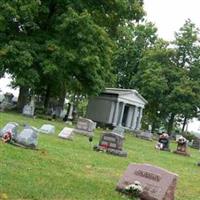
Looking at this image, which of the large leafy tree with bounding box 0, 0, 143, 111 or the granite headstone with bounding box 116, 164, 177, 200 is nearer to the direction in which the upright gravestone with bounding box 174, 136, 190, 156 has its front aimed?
the granite headstone

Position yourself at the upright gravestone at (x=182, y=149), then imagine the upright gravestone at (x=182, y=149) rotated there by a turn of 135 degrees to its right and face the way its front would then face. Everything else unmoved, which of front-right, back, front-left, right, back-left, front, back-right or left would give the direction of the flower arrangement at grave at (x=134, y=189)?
back-left

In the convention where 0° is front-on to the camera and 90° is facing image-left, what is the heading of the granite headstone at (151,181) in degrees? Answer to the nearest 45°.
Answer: approximately 45°

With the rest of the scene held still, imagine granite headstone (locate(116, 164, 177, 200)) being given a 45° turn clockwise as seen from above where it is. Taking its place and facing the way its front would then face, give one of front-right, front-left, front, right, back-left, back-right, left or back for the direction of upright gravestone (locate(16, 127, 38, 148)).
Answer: front-right

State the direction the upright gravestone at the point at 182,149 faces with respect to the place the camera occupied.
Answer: facing the viewer

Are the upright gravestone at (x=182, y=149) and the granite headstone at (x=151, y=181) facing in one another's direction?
no

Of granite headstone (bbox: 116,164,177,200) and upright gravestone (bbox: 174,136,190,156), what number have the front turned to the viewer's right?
0

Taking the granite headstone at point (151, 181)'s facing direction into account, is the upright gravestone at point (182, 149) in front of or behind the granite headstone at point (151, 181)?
behind

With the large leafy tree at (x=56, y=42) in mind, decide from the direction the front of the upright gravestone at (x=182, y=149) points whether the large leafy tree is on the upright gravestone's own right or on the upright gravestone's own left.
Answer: on the upright gravestone's own right

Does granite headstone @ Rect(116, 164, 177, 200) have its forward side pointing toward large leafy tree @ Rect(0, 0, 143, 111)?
no

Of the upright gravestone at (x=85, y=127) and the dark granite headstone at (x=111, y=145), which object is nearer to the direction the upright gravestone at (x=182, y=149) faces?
the dark granite headstone

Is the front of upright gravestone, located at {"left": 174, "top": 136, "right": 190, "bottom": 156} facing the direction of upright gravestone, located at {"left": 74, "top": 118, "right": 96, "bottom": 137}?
no

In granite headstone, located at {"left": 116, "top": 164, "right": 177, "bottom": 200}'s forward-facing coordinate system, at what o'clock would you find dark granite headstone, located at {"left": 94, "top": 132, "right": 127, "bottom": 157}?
The dark granite headstone is roughly at 4 o'clock from the granite headstone.
